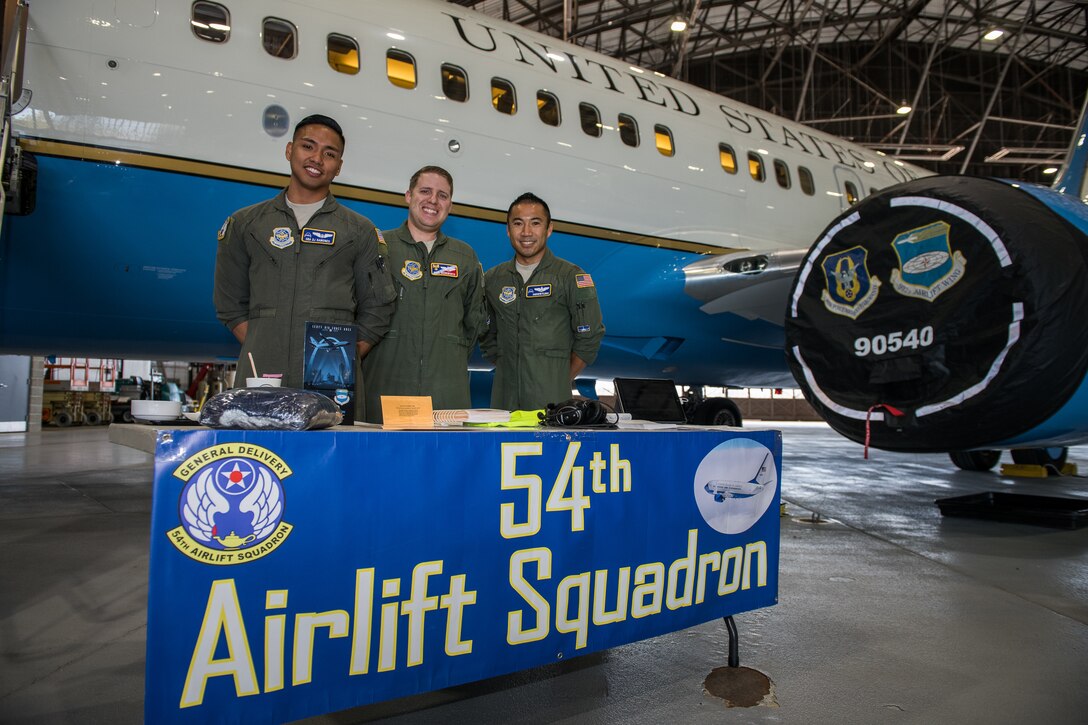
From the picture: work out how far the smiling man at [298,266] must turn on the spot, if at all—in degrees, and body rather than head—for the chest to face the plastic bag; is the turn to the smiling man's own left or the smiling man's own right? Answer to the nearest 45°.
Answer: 0° — they already face it

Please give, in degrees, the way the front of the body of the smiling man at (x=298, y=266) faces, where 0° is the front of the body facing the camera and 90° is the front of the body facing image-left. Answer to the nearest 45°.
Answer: approximately 0°

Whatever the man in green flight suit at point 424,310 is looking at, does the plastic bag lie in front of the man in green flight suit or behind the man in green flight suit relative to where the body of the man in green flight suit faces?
in front

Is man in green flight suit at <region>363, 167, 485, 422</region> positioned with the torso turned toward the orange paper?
yes

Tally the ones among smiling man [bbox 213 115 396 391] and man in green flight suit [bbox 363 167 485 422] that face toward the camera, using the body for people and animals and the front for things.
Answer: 2

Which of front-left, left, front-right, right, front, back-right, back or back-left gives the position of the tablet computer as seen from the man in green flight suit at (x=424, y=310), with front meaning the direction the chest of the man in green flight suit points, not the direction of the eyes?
left

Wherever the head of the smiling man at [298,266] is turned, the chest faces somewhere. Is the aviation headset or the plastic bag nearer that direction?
the plastic bag

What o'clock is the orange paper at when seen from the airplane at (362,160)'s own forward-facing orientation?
The orange paper is roughly at 10 o'clock from the airplane.
